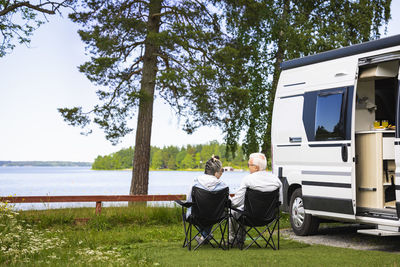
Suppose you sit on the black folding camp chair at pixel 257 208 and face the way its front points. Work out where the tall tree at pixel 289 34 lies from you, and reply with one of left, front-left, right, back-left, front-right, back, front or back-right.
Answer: front-right

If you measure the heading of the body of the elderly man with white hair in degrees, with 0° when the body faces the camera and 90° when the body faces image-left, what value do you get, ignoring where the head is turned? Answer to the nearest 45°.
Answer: approximately 135°

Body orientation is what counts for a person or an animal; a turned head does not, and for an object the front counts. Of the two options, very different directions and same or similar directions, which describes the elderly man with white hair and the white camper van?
very different directions

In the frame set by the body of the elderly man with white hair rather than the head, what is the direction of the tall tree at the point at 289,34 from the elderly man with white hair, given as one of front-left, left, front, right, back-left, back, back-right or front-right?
front-right

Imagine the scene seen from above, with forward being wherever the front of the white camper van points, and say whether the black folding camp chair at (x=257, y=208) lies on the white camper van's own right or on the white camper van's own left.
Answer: on the white camper van's own right

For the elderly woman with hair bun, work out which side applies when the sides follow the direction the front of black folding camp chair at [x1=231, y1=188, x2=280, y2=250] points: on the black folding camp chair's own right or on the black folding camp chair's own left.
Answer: on the black folding camp chair's own left

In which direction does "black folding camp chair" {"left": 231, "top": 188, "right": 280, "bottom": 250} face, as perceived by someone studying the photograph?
facing away from the viewer and to the left of the viewer

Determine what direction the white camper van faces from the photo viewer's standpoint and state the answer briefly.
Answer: facing the viewer and to the right of the viewer

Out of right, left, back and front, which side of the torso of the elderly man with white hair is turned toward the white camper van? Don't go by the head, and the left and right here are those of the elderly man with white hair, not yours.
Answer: right
